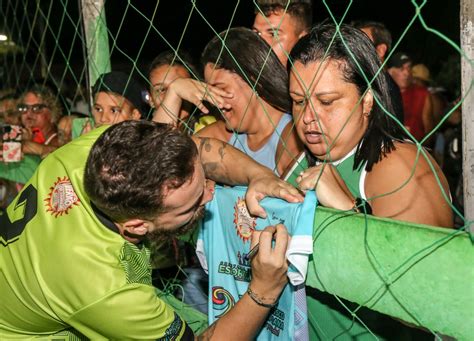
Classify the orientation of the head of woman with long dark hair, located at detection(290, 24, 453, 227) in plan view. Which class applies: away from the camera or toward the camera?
toward the camera

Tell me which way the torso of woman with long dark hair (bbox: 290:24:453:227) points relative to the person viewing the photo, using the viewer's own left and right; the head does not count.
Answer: facing the viewer and to the left of the viewer

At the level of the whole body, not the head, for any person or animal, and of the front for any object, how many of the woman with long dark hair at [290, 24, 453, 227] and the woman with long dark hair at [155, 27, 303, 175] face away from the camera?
0

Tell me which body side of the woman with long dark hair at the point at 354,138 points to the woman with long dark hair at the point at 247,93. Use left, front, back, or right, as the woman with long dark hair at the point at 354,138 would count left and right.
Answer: right

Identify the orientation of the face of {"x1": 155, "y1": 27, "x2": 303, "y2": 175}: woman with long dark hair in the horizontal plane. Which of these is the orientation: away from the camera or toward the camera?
toward the camera

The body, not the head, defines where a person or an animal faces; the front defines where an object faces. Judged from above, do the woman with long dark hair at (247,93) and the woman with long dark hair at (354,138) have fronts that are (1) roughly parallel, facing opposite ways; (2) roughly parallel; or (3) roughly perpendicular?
roughly parallel

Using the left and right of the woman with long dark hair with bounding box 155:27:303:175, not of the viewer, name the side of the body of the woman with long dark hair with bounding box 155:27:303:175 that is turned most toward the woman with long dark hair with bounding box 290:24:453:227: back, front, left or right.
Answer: left
